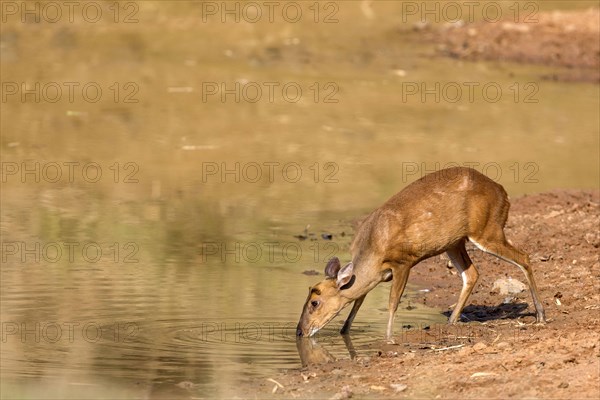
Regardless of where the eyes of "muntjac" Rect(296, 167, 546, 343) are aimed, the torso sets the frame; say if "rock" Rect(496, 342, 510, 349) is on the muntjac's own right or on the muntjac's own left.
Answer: on the muntjac's own left

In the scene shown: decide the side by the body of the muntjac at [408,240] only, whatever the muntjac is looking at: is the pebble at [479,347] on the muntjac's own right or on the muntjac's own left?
on the muntjac's own left

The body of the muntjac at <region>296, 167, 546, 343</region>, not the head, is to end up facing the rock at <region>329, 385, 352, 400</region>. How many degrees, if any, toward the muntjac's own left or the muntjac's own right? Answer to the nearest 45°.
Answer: approximately 90° to the muntjac's own left

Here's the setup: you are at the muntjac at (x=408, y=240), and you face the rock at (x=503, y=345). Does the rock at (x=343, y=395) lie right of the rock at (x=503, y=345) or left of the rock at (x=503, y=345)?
right

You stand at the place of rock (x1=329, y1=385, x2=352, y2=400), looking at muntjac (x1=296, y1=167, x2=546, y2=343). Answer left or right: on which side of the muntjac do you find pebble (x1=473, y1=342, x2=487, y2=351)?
right

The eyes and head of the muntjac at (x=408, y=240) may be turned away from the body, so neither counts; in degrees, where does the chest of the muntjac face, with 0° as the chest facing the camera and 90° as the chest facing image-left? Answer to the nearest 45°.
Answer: approximately 90°

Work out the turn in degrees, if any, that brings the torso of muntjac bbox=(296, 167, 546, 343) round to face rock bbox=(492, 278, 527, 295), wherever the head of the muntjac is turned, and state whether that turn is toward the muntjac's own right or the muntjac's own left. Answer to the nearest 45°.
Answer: approximately 135° to the muntjac's own right
